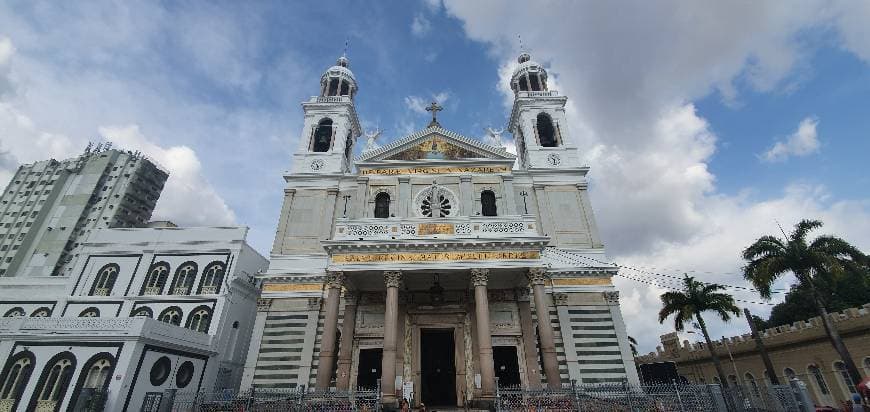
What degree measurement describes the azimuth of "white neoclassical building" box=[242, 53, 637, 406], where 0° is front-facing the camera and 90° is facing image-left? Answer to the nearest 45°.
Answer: approximately 0°

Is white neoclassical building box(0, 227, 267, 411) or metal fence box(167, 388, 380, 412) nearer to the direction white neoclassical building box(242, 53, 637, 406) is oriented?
the metal fence

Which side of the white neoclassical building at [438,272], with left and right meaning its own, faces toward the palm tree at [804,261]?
left

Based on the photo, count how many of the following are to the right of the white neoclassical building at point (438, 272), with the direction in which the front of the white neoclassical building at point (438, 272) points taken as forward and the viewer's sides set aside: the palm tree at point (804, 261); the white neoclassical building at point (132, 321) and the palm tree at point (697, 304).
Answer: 1

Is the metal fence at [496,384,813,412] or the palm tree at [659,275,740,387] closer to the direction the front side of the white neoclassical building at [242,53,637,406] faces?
the metal fence

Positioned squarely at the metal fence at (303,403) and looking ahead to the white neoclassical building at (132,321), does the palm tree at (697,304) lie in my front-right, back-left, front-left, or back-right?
back-right

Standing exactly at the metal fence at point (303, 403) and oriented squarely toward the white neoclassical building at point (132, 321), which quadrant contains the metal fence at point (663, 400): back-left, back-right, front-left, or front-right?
back-right

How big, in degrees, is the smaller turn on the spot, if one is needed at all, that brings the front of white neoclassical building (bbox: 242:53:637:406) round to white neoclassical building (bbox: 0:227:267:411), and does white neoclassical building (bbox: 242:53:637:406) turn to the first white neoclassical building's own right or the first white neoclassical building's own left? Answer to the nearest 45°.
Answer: approximately 90° to the first white neoclassical building's own right

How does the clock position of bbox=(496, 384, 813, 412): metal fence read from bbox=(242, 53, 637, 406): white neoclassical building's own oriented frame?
The metal fence is roughly at 10 o'clock from the white neoclassical building.

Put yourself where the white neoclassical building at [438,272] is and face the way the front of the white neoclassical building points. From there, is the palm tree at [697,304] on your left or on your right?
on your left
